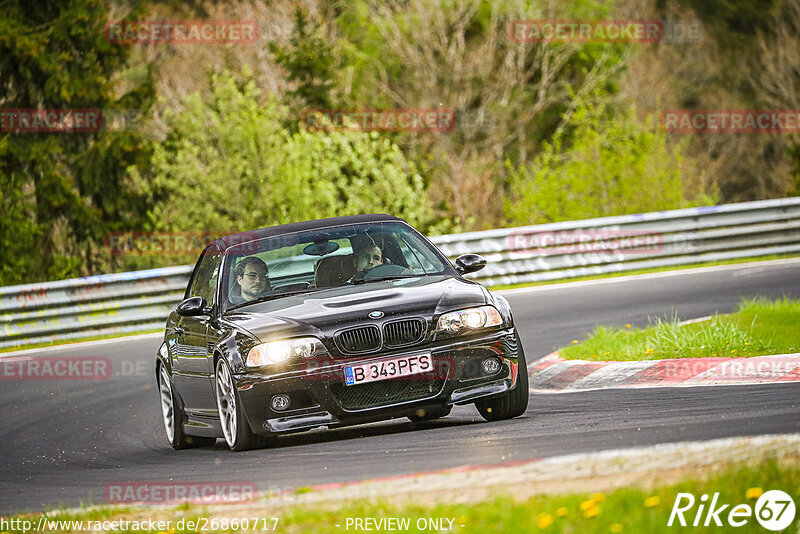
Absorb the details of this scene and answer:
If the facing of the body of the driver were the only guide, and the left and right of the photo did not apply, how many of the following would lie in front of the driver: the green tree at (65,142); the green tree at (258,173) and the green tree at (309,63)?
0

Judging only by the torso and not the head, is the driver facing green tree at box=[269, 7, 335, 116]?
no

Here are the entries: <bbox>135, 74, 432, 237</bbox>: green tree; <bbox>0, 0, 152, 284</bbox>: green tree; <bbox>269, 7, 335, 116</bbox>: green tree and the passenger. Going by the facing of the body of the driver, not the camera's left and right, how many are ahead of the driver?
0

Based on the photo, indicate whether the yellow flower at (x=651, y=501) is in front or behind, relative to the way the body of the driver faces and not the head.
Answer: in front

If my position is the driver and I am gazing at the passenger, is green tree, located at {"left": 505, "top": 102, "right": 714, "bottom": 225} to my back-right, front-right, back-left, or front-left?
back-right

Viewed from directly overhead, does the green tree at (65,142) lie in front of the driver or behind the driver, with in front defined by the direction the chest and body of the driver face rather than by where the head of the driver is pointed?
behind

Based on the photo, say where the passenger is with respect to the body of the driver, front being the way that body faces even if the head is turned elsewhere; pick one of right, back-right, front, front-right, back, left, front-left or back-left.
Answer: back-right

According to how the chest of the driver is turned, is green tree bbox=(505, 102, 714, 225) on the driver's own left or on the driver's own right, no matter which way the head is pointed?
on the driver's own left

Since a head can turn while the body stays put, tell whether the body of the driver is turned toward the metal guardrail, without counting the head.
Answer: no

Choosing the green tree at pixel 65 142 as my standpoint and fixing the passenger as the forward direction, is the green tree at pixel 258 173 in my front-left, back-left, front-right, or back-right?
front-left

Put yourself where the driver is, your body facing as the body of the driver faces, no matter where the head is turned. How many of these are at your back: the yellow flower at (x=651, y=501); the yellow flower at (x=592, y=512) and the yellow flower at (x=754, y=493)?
0

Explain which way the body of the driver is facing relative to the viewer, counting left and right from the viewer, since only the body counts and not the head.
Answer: facing the viewer and to the right of the viewer

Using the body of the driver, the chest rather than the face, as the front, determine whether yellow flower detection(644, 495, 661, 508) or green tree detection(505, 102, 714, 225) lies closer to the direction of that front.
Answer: the yellow flower

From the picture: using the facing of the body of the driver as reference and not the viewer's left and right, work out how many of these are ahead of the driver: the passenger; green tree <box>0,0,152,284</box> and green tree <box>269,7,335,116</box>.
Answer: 0

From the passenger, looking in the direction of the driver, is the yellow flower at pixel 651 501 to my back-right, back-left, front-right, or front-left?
front-right
